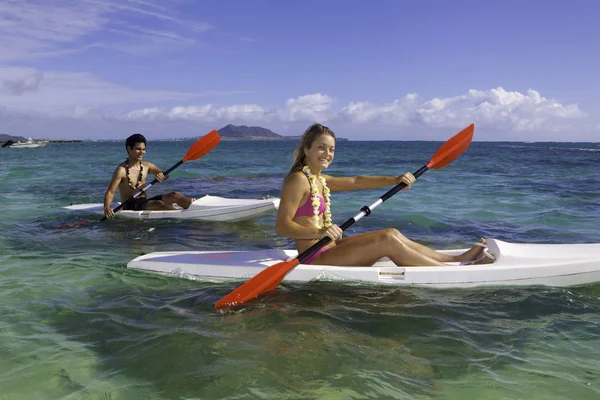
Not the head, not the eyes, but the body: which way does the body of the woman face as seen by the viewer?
to the viewer's right

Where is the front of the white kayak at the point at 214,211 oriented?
to the viewer's right

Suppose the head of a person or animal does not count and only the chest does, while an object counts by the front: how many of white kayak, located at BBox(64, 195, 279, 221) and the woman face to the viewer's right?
2

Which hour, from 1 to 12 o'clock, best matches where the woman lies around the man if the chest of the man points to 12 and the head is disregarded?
The woman is roughly at 1 o'clock from the man.

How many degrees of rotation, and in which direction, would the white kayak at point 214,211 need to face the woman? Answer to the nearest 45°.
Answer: approximately 90° to its right
